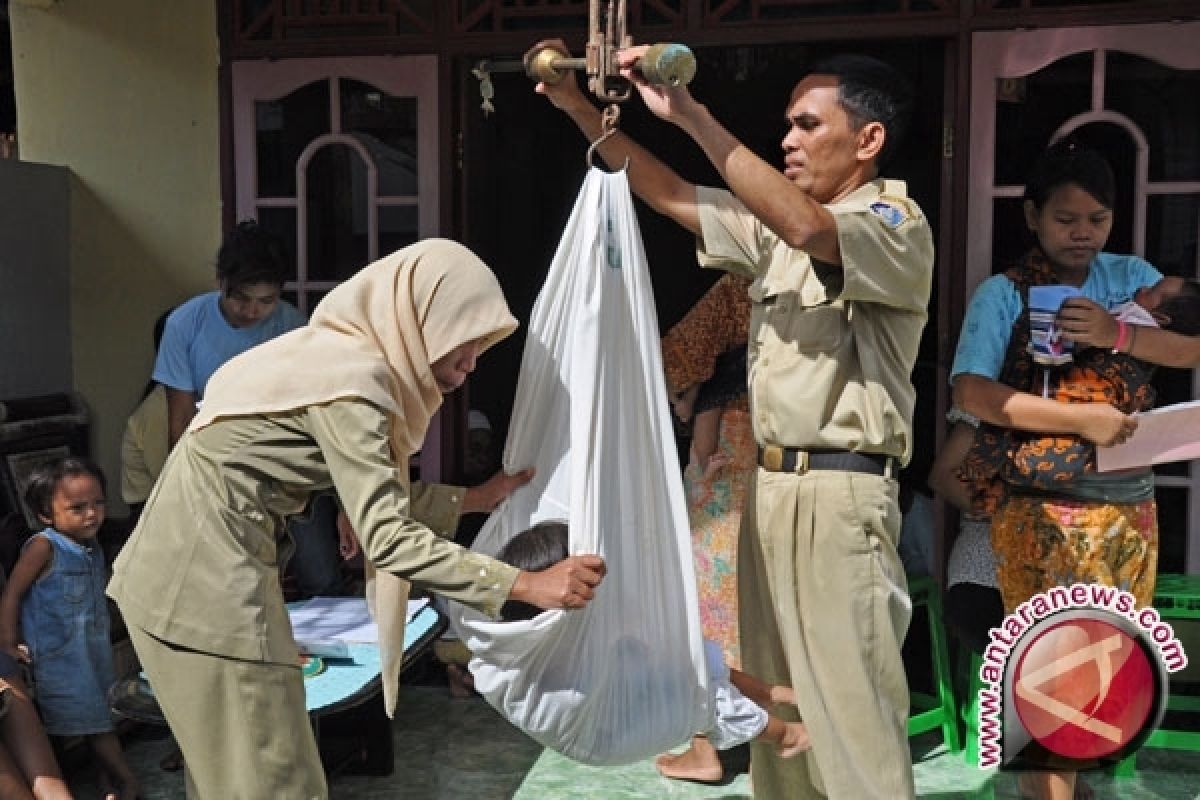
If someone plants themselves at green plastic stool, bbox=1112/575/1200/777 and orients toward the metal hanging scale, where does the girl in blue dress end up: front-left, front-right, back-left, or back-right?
front-right

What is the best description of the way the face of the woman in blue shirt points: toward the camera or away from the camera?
toward the camera

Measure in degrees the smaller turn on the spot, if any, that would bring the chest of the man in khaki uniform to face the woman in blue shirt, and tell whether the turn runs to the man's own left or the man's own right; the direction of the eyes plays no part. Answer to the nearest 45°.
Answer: approximately 180°

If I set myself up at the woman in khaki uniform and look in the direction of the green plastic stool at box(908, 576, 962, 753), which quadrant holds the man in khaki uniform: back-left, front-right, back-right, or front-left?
front-right

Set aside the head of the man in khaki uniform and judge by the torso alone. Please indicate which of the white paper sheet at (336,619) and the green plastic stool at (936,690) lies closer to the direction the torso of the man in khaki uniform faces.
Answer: the white paper sheet

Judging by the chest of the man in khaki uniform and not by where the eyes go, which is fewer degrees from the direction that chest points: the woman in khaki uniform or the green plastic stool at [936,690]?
the woman in khaki uniform

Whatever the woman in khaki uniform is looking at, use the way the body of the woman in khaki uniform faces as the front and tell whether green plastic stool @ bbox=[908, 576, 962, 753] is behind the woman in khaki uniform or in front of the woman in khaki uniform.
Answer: in front

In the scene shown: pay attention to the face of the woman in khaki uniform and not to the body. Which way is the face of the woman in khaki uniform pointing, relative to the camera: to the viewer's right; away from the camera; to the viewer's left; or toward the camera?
to the viewer's right

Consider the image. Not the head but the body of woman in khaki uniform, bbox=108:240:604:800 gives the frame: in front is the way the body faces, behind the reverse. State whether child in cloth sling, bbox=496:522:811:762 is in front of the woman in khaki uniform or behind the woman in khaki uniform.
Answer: in front

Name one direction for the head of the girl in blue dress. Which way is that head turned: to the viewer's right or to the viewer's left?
to the viewer's right

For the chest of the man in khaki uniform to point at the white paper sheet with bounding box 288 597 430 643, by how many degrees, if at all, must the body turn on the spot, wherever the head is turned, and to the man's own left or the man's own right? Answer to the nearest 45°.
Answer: approximately 90° to the man's own right

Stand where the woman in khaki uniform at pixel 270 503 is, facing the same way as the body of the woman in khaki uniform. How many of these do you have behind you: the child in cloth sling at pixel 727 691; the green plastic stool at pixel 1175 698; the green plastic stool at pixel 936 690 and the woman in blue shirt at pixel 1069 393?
0

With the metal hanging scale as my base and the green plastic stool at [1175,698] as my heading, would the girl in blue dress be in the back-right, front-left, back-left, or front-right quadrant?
back-left

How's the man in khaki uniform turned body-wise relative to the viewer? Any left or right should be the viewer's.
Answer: facing the viewer and to the left of the viewer

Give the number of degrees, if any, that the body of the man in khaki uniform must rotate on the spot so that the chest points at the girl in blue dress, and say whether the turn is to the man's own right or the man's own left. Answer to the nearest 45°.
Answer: approximately 45° to the man's own right

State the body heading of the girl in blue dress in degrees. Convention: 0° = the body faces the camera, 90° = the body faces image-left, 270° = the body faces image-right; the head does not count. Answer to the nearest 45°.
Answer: approximately 315°

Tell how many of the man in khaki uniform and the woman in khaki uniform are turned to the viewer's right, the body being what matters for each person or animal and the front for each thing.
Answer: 1

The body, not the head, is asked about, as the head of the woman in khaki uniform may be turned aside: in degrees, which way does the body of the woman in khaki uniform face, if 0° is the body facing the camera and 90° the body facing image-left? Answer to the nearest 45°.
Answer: approximately 270°
